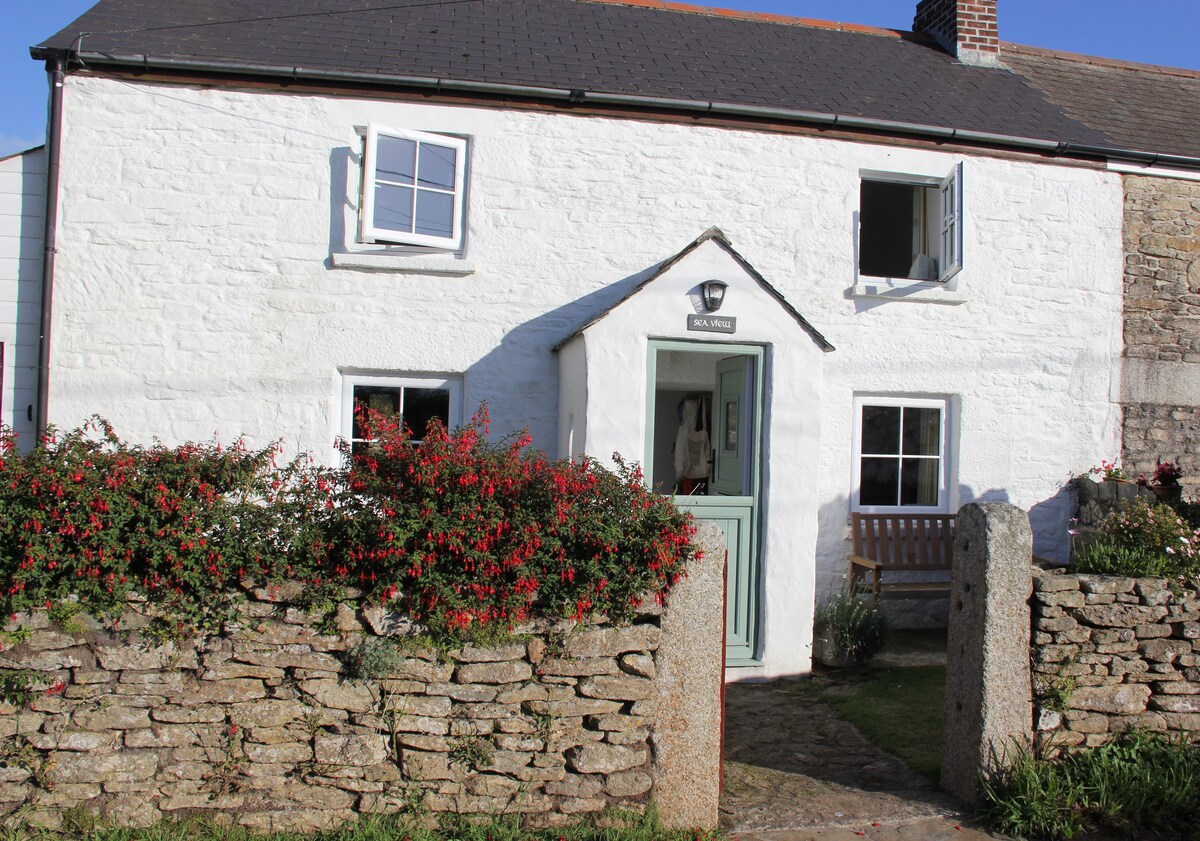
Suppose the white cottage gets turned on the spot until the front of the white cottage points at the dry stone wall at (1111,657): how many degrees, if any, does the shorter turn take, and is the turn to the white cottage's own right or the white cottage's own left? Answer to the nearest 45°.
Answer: approximately 45° to the white cottage's own left

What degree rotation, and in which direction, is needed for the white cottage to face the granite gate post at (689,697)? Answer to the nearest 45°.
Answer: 0° — it already faces it

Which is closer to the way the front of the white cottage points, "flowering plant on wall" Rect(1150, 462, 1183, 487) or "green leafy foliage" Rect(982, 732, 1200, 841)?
the green leafy foliage

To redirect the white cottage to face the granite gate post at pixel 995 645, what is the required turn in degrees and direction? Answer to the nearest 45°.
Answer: approximately 45° to its left

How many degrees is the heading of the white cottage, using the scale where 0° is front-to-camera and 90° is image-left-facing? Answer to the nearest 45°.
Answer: approximately 0°

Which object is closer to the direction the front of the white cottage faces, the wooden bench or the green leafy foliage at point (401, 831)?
the green leafy foliage

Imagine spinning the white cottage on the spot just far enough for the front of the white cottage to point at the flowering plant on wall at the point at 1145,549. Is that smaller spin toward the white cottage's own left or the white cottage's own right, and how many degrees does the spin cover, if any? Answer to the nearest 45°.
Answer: approximately 45° to the white cottage's own left

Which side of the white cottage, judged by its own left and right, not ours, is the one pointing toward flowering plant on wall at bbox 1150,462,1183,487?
left

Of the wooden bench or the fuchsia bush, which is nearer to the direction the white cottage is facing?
the fuchsia bush

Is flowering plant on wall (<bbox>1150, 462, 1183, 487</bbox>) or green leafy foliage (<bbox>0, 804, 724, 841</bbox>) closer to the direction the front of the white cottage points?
the green leafy foliage

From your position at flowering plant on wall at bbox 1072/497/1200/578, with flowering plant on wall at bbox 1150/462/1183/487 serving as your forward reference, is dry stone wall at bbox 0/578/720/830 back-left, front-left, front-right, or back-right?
back-left
